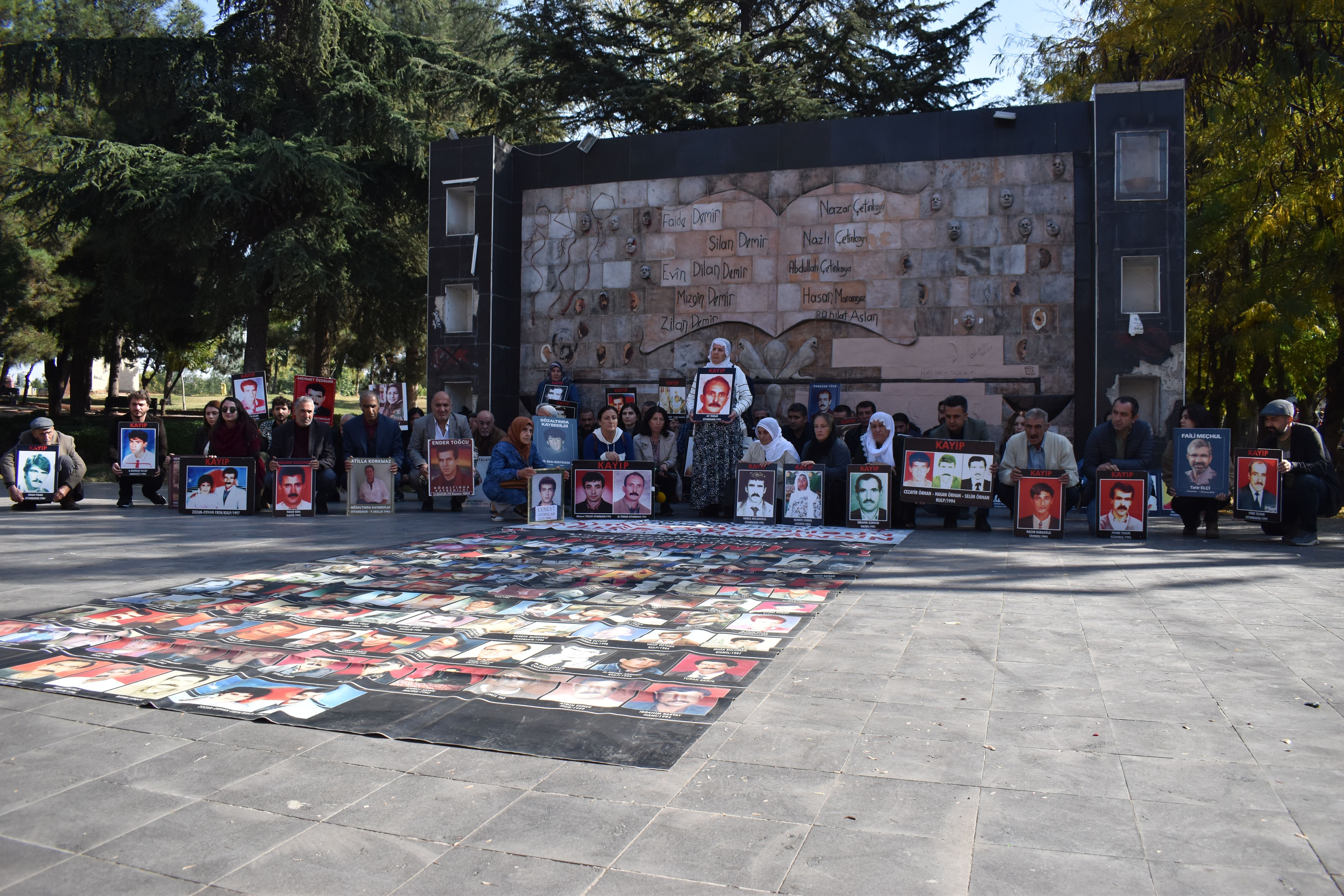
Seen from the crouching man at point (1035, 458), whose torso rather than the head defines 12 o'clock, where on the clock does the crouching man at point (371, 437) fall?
the crouching man at point (371, 437) is roughly at 3 o'clock from the crouching man at point (1035, 458).

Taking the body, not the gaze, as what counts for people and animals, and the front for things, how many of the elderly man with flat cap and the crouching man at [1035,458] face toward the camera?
2

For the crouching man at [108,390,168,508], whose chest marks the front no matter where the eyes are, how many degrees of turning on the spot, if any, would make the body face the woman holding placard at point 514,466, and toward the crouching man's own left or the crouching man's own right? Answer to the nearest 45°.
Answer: approximately 45° to the crouching man's own left

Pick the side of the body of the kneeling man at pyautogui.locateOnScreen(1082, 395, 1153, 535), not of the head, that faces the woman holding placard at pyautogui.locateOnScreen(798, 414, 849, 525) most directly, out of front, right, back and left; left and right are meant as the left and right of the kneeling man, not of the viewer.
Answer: right

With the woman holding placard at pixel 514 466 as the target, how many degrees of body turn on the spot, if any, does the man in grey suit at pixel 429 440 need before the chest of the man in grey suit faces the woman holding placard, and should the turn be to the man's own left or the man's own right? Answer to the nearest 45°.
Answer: approximately 45° to the man's own left

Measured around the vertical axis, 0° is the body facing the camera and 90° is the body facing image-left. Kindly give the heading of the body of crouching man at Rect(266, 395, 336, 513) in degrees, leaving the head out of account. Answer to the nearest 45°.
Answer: approximately 0°

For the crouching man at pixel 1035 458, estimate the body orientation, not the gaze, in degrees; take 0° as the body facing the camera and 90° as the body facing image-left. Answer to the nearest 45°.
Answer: approximately 0°

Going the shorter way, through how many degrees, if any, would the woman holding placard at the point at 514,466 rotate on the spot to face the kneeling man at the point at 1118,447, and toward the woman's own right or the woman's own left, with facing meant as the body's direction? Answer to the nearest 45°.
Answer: approximately 45° to the woman's own left
